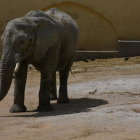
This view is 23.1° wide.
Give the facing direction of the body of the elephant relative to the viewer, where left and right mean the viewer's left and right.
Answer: facing the viewer and to the left of the viewer
